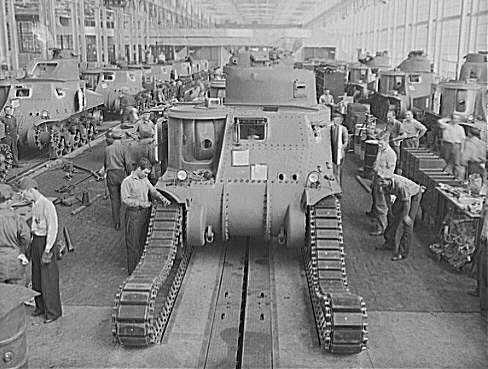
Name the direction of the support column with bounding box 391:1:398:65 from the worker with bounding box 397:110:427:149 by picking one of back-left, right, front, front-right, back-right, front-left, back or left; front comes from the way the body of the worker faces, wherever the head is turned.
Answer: back-right

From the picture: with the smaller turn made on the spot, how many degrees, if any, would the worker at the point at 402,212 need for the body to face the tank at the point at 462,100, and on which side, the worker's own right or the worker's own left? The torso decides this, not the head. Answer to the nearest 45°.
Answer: approximately 90° to the worker's own right

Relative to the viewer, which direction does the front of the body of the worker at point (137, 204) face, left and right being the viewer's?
facing the viewer and to the right of the viewer

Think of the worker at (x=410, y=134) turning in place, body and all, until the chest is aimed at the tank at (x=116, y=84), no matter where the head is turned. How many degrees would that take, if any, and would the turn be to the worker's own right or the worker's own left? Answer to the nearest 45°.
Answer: approximately 90° to the worker's own right

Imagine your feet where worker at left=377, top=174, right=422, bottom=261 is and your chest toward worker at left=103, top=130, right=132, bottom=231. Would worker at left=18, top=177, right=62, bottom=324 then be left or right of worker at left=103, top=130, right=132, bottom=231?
left

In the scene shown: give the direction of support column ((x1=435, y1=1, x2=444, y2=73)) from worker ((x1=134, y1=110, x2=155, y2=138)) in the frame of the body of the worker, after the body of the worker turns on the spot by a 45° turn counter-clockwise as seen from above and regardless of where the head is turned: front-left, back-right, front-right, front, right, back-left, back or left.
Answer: left

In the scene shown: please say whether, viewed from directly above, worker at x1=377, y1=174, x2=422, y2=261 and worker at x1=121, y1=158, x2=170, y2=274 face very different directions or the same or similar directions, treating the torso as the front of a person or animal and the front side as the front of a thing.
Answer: very different directions

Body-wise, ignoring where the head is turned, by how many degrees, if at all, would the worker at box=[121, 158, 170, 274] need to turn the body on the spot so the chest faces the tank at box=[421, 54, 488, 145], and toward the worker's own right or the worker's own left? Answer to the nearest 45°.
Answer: approximately 90° to the worker's own left

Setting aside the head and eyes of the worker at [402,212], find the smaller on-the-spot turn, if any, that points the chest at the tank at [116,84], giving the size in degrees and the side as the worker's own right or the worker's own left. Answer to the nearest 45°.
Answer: approximately 45° to the worker's own right

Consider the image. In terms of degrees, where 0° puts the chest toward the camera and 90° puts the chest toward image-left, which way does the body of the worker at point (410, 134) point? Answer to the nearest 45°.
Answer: approximately 45°

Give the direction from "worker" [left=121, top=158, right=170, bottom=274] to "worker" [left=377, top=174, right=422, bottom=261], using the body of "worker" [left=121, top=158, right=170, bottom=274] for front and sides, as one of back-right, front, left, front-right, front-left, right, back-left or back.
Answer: front-left
